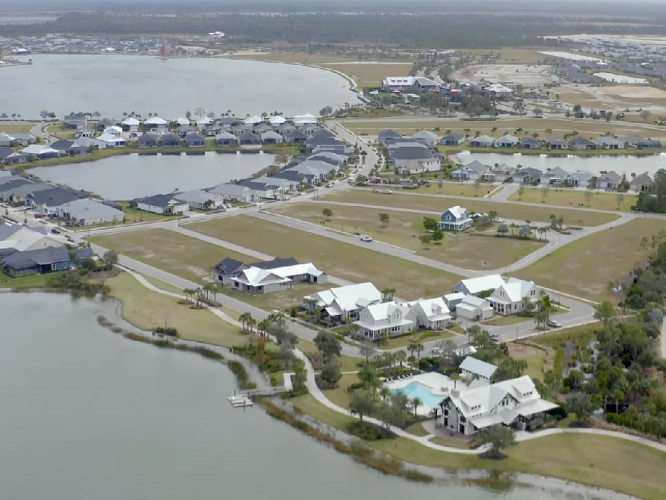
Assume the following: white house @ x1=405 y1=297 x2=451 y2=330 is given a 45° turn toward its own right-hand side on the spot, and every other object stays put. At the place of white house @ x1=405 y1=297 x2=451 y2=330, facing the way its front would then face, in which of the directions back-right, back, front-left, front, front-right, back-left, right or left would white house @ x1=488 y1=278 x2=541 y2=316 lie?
back

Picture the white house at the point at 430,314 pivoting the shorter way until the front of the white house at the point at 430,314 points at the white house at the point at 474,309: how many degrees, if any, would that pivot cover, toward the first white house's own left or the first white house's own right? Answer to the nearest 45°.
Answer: approximately 135° to the first white house's own left

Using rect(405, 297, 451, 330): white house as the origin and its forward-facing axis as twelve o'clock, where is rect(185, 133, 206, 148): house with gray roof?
The house with gray roof is roughly at 5 o'clock from the white house.

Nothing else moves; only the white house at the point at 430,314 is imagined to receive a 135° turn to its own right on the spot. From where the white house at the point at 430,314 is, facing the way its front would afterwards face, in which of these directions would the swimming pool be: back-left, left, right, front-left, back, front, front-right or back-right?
back-left

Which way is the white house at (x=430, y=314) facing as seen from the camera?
toward the camera

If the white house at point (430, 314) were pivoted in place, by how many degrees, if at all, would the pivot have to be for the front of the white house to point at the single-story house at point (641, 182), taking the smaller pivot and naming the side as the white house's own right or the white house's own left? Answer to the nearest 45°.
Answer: approximately 135° to the white house's own left

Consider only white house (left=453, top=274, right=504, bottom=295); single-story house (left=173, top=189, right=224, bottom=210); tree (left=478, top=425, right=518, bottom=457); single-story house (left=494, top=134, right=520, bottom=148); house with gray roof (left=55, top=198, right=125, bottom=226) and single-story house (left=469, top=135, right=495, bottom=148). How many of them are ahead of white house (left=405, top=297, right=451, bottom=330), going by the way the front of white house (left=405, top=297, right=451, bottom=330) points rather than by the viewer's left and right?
1

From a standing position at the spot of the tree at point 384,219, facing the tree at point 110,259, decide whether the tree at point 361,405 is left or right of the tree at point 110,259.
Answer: left

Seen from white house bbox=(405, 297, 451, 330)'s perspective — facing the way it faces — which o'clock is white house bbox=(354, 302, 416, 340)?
white house bbox=(354, 302, 416, 340) is roughly at 2 o'clock from white house bbox=(405, 297, 451, 330).

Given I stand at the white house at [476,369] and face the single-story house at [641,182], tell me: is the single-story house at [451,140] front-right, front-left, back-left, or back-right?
front-left

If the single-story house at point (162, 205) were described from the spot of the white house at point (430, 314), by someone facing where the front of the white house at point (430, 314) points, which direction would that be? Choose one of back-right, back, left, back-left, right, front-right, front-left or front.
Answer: back-right

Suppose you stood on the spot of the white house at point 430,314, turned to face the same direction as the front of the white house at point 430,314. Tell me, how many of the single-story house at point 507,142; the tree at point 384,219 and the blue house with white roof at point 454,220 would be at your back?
3

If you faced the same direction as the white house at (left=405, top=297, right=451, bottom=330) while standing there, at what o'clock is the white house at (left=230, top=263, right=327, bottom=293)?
the white house at (left=230, top=263, right=327, bottom=293) is roughly at 4 o'clock from the white house at (left=405, top=297, right=451, bottom=330).

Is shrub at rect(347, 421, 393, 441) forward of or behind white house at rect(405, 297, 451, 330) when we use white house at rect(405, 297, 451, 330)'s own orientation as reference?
forward

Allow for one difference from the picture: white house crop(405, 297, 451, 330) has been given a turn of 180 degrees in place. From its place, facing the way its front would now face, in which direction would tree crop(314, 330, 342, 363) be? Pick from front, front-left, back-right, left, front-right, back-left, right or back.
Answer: back-left

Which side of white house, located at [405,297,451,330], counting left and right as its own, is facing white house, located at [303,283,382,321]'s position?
right

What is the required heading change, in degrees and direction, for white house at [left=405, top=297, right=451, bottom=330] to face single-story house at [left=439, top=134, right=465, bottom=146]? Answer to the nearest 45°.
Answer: approximately 180°

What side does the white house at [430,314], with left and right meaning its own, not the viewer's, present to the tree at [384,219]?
back

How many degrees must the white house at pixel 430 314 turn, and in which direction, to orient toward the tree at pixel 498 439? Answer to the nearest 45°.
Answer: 0° — it already faces it

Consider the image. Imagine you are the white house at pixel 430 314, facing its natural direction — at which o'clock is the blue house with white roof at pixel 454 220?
the blue house with white roof at pixel 454 220 is roughly at 6 o'clock from the white house at pixel 430 314.

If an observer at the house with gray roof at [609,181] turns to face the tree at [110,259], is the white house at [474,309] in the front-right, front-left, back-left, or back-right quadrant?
front-left
